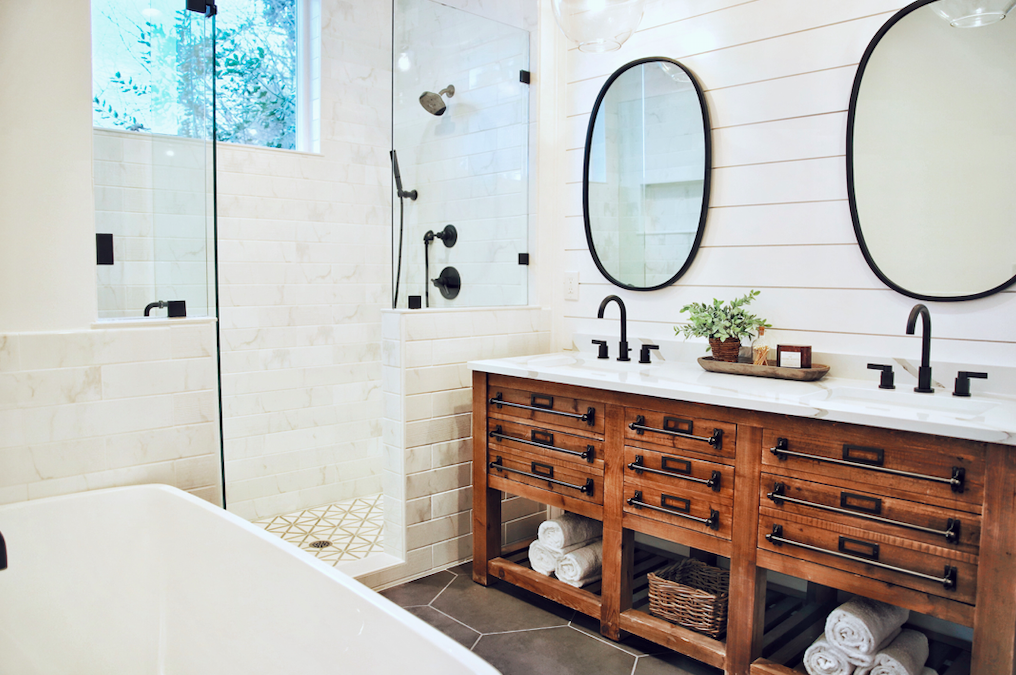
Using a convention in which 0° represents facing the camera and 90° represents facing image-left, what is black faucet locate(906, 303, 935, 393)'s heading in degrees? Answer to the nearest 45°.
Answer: approximately 45°

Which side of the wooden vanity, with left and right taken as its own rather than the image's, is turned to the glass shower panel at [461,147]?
right

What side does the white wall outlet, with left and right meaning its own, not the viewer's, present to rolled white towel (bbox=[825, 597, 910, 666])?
left

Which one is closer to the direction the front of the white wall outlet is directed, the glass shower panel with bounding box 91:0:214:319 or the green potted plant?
the glass shower panel

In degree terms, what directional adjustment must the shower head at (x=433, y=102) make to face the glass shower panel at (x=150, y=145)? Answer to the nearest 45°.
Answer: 0° — it already faces it

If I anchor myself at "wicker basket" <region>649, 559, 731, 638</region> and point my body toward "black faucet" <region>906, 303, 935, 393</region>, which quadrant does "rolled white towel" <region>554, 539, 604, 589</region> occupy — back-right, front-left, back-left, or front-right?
back-left
